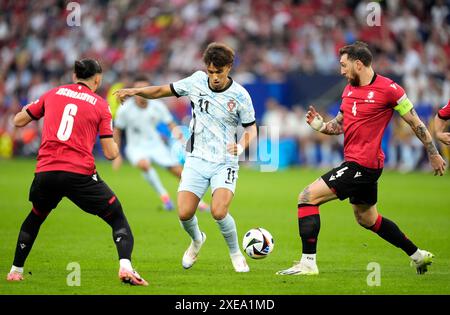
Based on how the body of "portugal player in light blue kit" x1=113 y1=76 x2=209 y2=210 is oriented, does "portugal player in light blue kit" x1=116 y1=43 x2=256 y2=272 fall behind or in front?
in front

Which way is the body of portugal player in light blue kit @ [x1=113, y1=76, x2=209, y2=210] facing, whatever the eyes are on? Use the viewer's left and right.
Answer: facing the viewer

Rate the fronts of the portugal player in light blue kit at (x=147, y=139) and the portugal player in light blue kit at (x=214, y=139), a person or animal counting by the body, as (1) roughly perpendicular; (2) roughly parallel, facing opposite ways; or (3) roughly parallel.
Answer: roughly parallel

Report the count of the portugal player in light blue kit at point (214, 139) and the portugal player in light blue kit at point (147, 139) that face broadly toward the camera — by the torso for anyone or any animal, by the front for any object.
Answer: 2

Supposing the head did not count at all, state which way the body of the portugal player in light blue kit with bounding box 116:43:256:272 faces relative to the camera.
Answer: toward the camera

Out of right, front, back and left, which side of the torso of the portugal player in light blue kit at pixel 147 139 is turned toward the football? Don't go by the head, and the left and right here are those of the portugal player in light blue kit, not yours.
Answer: front

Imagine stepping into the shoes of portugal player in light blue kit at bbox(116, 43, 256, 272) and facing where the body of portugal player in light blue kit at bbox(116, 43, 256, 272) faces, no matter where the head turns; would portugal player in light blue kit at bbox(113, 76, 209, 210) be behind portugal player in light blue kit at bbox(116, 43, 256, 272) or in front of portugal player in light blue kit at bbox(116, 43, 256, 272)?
behind
